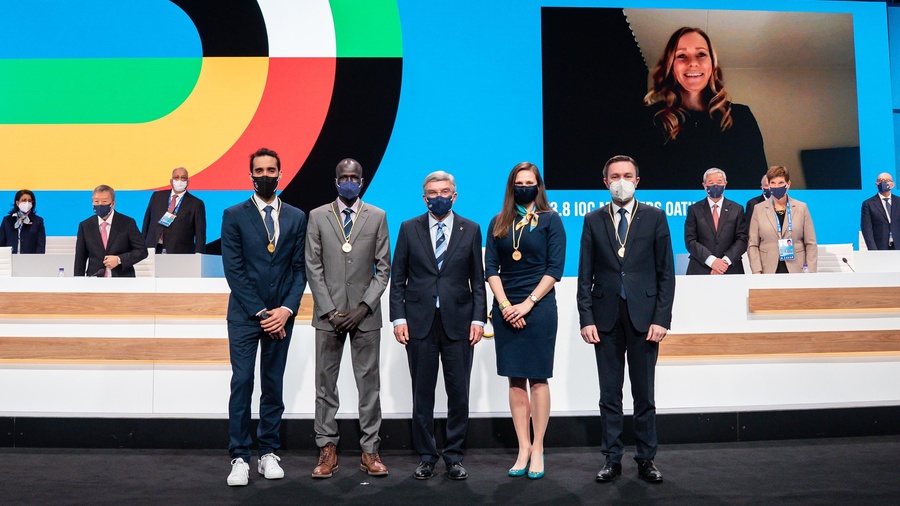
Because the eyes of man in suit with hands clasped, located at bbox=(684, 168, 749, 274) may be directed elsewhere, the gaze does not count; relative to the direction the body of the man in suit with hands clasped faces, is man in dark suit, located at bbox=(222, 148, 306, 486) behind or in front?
in front

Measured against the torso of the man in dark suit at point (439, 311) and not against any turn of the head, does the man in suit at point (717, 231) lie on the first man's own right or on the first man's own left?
on the first man's own left

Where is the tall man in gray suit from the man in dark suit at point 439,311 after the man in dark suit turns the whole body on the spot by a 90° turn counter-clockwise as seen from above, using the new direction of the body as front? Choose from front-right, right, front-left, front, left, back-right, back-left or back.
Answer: back

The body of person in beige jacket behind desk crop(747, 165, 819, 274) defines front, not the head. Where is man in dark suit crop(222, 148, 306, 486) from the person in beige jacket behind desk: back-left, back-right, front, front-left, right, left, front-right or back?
front-right

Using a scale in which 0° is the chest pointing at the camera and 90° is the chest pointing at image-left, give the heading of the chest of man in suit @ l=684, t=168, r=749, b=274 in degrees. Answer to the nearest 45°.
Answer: approximately 0°

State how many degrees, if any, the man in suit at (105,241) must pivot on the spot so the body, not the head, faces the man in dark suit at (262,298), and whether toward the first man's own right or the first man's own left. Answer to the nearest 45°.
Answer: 0° — they already face them

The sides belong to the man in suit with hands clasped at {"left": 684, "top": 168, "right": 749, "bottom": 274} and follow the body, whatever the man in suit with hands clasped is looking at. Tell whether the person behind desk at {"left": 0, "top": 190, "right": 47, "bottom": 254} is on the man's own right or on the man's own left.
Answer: on the man's own right

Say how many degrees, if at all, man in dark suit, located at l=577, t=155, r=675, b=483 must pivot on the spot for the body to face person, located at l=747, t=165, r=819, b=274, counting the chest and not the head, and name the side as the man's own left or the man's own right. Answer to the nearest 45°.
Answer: approximately 135° to the man's own left

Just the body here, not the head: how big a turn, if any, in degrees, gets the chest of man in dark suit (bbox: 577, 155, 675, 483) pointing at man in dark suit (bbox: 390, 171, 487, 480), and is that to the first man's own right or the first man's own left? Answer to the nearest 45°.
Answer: approximately 90° to the first man's own right

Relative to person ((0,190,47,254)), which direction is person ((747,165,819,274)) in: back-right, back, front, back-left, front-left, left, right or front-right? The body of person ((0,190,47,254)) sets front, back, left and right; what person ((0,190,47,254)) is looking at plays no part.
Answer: front-left
